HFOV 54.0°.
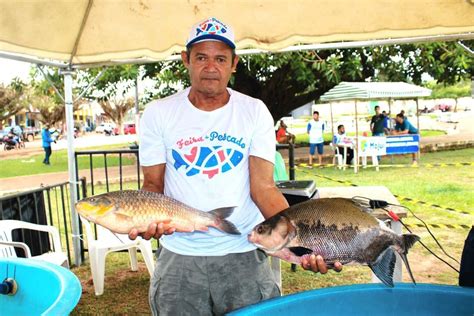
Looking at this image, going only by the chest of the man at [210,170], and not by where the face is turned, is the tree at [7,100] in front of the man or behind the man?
behind

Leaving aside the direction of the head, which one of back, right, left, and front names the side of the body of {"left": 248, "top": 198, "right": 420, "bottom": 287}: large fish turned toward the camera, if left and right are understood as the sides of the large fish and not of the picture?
left

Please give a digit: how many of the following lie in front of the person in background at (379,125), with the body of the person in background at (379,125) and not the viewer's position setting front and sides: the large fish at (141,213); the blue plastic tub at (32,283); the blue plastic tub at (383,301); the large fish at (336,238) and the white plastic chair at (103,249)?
5

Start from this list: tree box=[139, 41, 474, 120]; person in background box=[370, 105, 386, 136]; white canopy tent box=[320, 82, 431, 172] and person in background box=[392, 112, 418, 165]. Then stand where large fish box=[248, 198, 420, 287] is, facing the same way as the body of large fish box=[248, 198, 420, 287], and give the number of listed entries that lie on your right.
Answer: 4

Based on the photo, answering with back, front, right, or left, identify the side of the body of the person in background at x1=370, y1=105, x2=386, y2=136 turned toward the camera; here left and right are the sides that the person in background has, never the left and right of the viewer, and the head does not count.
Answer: front

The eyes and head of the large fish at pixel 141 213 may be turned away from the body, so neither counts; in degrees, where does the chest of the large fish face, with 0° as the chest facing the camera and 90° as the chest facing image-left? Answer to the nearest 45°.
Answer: approximately 90°

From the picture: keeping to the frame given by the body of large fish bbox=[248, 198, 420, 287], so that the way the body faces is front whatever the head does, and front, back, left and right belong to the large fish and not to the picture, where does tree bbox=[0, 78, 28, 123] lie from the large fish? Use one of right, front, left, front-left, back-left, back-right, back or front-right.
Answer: front-right

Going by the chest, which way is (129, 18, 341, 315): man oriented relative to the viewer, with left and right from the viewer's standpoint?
facing the viewer

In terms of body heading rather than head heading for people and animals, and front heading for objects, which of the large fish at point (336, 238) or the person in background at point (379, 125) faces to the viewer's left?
the large fish

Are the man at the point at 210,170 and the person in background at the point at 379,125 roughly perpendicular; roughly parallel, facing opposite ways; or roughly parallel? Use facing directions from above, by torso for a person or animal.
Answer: roughly parallel

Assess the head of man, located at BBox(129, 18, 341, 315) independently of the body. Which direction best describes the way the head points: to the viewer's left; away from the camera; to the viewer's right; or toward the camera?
toward the camera

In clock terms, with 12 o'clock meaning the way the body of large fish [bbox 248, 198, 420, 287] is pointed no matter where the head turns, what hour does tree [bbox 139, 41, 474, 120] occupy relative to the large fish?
The tree is roughly at 3 o'clock from the large fish.

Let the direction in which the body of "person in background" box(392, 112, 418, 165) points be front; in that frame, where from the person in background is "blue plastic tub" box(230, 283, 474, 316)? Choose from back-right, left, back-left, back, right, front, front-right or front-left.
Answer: front-left

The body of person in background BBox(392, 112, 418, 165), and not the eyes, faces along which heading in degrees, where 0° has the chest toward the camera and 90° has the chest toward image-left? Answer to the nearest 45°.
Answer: approximately 45°
